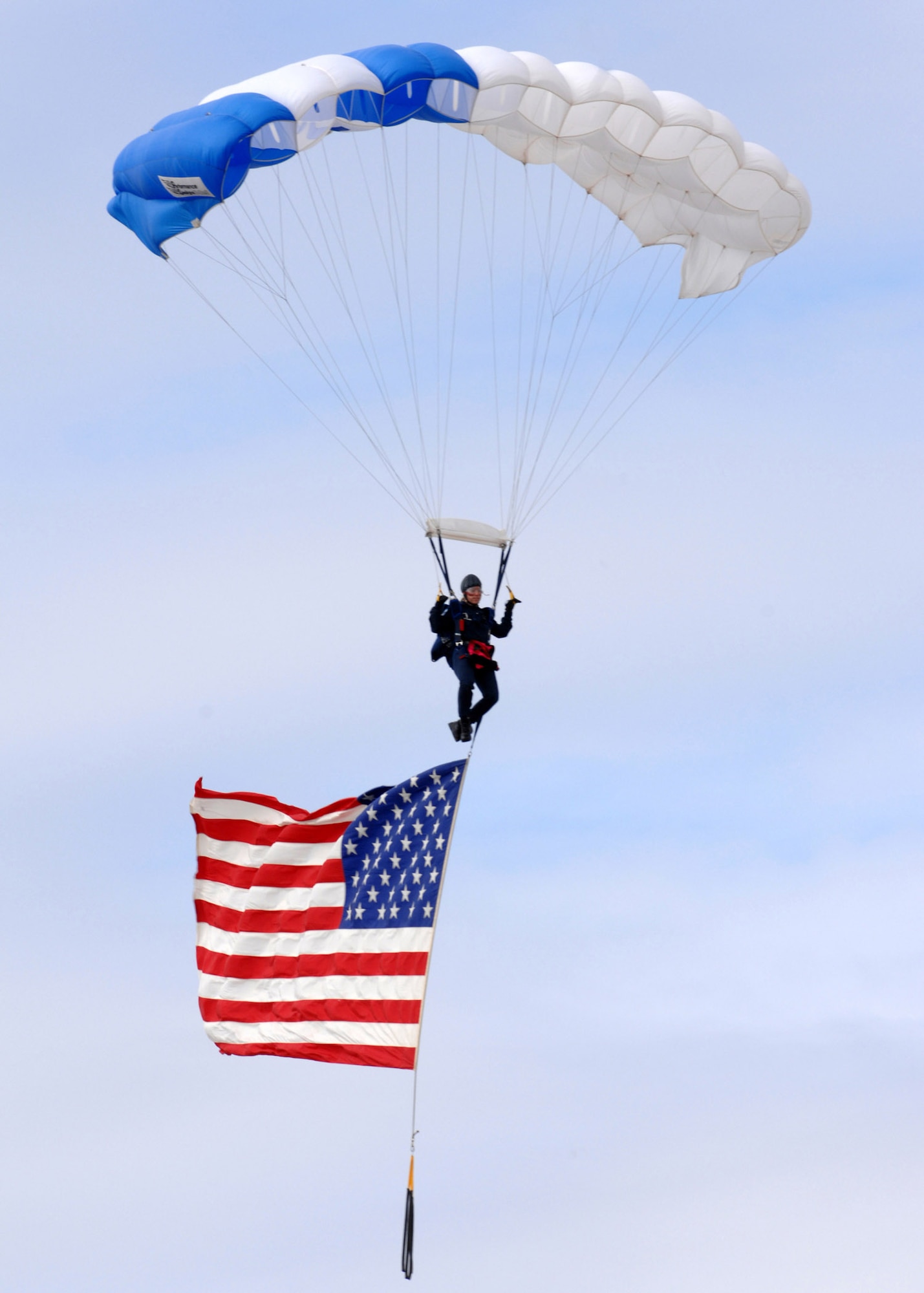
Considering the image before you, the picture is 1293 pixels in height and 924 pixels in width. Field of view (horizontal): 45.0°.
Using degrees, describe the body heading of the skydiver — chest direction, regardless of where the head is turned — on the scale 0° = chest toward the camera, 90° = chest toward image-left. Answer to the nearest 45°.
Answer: approximately 315°
